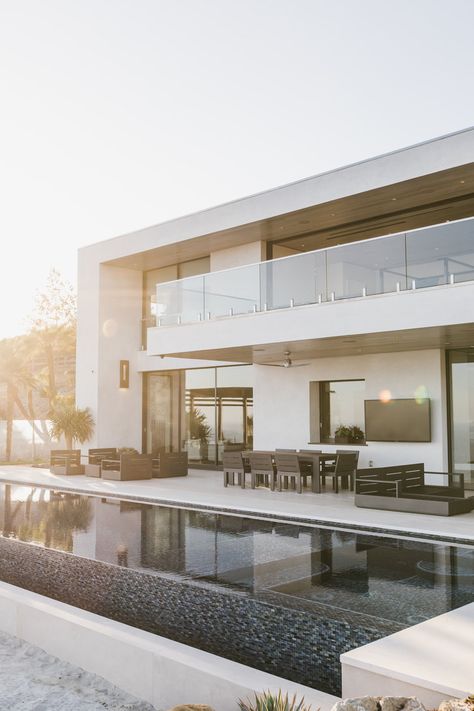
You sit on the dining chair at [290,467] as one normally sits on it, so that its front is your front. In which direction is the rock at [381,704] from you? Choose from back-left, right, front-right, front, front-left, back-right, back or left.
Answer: back-right

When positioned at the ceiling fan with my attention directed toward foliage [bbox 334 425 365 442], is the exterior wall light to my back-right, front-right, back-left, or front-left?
back-left

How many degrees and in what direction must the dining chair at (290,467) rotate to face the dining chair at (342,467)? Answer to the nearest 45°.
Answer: approximately 45° to its right

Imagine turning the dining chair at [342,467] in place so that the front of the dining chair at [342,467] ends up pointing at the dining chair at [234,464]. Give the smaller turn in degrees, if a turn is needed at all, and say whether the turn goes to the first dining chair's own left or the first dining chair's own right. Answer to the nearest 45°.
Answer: approximately 45° to the first dining chair's own left

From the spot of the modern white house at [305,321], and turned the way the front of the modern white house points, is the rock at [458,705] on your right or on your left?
on your left

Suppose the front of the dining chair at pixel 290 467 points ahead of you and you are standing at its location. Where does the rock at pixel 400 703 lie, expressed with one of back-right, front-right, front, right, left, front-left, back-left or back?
back-right

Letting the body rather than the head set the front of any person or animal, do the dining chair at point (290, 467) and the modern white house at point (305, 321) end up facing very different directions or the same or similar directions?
very different directions

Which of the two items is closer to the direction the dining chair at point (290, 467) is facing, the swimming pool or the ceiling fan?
the ceiling fan

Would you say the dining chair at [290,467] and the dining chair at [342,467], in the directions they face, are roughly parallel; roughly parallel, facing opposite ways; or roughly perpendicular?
roughly perpendicular

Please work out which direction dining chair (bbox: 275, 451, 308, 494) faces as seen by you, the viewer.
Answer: facing away from the viewer and to the right of the viewer

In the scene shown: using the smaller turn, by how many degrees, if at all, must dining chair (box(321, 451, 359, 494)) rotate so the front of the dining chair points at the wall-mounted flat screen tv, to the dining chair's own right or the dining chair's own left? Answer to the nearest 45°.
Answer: approximately 90° to the dining chair's own right

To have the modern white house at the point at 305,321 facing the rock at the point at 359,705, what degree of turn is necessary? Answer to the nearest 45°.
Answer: approximately 45° to its left

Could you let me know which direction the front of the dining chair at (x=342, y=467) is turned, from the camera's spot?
facing away from the viewer and to the left of the viewer

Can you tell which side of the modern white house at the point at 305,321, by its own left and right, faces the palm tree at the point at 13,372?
right
